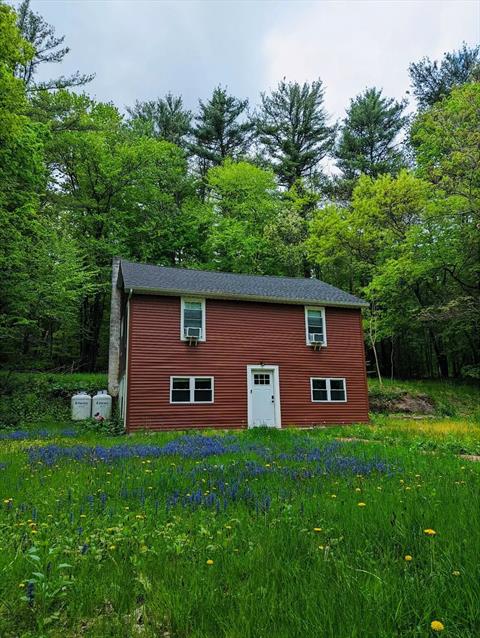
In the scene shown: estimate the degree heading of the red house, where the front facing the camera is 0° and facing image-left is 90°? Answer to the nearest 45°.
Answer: approximately 0°

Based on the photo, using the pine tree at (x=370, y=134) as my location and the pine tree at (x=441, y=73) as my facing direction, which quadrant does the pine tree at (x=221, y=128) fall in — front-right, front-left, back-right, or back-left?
back-right

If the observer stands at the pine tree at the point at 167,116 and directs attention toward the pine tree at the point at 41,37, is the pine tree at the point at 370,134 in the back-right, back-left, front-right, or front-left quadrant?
back-left
